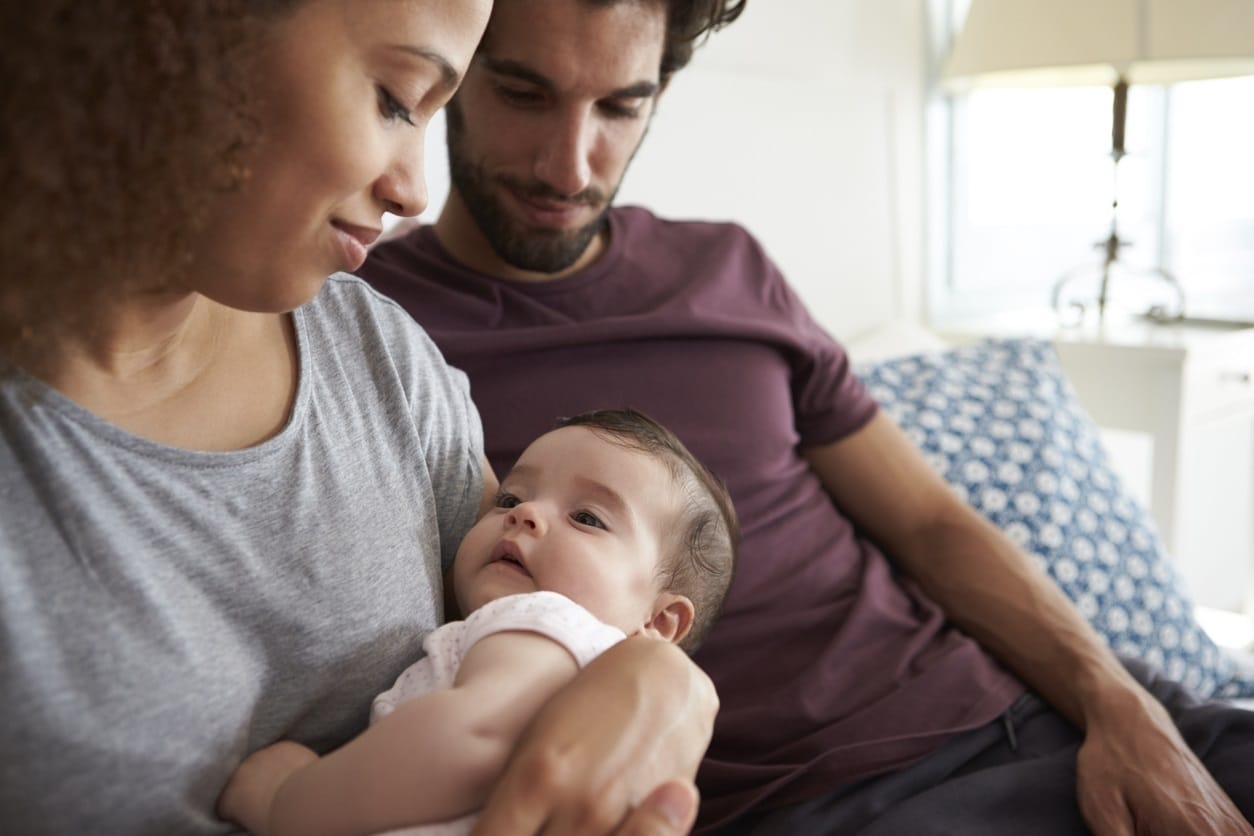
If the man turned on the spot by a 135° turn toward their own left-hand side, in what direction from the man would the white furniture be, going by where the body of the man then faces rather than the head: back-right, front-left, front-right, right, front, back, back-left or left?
front

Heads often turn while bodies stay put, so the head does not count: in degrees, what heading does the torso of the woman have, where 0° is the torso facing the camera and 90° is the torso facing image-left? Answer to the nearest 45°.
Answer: approximately 315°

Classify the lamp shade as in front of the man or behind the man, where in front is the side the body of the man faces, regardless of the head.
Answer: behind

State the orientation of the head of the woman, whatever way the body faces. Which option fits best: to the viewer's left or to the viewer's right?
to the viewer's right

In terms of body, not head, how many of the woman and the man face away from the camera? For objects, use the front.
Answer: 0

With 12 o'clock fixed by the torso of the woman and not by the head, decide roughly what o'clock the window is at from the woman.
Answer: The window is roughly at 9 o'clock from the woman.

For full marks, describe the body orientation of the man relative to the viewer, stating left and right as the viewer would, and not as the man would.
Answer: facing the viewer
